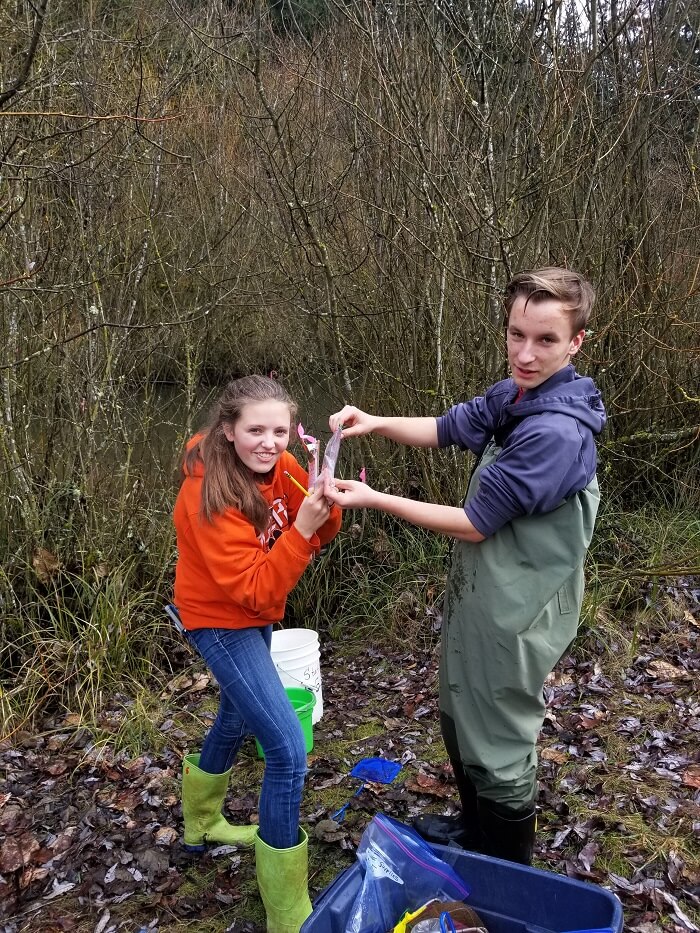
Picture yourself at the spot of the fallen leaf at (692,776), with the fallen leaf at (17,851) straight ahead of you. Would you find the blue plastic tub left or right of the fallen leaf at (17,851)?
left

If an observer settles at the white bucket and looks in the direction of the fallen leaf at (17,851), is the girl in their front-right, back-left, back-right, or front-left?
front-left

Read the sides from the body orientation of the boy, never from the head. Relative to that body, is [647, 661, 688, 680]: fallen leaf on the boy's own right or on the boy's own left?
on the boy's own right

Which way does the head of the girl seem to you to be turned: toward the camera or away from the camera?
toward the camera

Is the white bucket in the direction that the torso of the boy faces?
no

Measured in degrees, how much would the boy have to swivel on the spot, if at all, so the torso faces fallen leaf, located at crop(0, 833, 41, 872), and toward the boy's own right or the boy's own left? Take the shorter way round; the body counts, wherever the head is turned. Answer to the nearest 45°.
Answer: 0° — they already face it

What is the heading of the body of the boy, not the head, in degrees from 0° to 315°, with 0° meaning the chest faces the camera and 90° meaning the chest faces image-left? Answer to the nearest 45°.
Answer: approximately 90°

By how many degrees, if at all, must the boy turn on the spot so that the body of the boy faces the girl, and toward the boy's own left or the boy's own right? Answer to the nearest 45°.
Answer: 0° — they already face them

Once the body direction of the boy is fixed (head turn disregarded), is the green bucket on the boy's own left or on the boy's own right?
on the boy's own right
